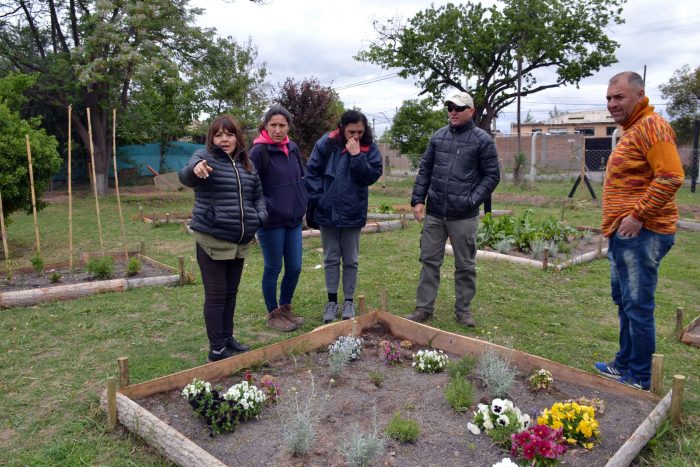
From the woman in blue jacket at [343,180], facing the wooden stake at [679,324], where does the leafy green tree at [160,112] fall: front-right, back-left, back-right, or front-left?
back-left

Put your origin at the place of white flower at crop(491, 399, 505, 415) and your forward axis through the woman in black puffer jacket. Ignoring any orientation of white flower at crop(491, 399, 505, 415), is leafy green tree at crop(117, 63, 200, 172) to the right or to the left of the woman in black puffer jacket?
right

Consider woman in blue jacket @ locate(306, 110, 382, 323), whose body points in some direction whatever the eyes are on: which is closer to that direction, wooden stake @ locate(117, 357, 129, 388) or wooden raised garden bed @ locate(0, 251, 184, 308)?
the wooden stake

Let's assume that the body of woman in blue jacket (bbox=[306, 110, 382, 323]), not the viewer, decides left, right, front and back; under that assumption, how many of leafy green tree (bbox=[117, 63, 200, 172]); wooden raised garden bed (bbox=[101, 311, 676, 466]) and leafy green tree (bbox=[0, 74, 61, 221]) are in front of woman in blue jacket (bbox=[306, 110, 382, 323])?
1

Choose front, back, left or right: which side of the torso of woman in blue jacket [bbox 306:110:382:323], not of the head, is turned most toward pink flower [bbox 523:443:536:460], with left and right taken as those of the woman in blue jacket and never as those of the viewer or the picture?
front

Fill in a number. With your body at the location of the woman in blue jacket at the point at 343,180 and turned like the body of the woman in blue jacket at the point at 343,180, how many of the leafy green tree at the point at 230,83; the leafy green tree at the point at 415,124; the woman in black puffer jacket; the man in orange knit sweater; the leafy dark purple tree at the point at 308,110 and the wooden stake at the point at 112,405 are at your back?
3

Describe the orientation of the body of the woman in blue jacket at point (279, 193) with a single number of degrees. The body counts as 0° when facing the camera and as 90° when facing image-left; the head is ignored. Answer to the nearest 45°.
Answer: approximately 315°

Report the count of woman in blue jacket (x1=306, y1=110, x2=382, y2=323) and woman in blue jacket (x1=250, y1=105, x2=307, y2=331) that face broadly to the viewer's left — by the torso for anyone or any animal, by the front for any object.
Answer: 0

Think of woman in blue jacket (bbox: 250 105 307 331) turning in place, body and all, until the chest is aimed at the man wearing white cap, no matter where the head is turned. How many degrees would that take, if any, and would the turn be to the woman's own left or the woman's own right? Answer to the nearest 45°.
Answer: approximately 45° to the woman's own left

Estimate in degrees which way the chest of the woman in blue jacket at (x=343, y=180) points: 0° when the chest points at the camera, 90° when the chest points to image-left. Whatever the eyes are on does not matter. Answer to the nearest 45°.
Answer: approximately 0°
